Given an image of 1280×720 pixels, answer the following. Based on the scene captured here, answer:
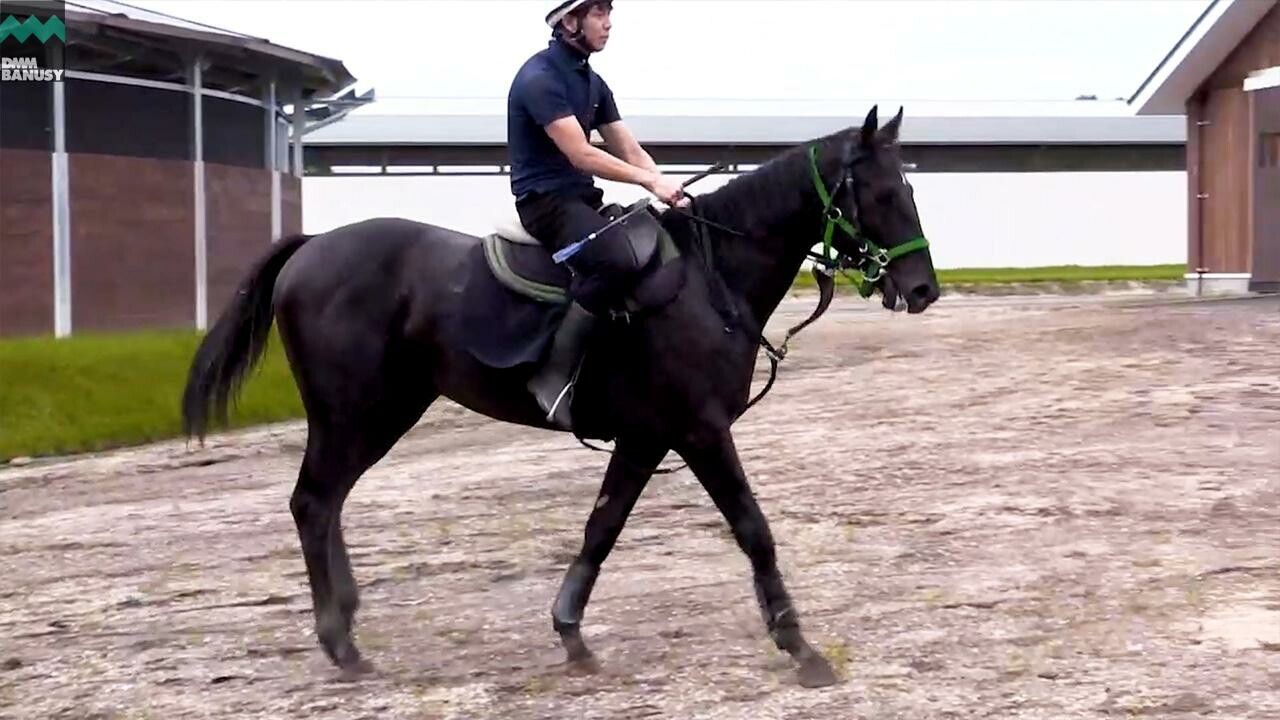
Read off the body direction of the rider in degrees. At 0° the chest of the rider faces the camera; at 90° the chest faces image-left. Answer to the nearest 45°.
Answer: approximately 270°

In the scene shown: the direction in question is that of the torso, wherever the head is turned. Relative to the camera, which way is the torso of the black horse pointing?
to the viewer's right
